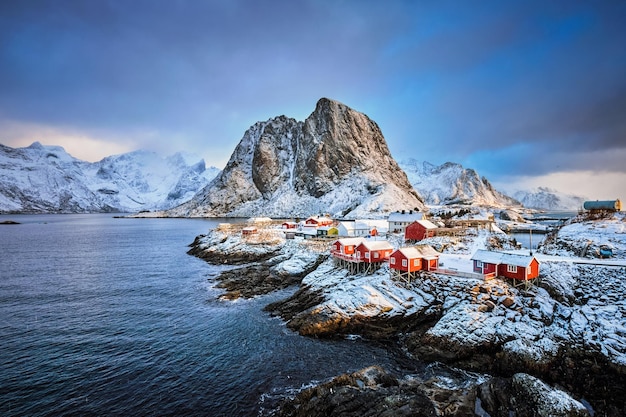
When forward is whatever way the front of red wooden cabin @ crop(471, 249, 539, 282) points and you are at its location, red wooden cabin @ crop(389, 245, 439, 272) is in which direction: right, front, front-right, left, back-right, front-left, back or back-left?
front-right

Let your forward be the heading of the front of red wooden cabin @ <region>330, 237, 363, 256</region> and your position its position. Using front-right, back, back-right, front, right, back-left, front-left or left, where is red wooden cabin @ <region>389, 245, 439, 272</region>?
left

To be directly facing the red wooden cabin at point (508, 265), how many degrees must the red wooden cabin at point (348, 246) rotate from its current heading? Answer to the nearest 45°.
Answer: approximately 90° to its left

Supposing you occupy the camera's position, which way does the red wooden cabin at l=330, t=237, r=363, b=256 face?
facing the viewer and to the left of the viewer

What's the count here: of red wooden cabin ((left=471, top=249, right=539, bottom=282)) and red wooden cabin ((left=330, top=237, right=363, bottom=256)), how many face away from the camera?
0

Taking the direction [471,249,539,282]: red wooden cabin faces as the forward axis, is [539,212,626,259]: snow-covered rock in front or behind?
behind

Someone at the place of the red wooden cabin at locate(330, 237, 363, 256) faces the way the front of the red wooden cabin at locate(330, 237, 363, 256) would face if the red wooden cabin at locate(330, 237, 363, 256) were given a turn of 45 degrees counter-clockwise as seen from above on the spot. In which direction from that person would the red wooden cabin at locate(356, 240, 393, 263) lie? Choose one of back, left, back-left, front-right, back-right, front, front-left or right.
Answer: front-left

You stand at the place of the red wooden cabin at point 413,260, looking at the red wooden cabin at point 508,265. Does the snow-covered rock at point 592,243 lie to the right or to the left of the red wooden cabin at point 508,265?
left

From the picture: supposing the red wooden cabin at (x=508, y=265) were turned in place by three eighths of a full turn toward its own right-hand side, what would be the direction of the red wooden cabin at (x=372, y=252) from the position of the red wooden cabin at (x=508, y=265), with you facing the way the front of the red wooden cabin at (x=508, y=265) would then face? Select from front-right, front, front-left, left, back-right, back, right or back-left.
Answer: left

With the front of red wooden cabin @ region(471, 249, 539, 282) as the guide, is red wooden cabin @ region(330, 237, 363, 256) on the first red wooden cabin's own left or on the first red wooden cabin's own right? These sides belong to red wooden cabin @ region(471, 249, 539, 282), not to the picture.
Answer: on the first red wooden cabin's own right

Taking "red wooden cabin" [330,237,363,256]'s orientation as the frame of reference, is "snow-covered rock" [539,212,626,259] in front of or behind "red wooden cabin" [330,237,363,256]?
behind
